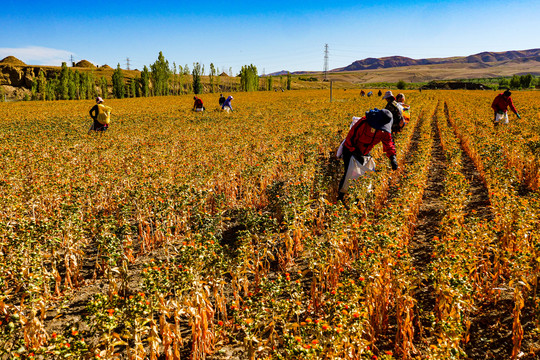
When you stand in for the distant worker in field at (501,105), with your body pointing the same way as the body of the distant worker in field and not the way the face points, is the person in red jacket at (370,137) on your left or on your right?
on your right

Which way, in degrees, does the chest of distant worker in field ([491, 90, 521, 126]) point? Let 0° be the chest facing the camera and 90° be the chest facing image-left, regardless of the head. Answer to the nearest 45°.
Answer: approximately 315°

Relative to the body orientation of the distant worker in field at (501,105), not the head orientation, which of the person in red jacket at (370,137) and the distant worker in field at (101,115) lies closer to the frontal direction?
the person in red jacket
